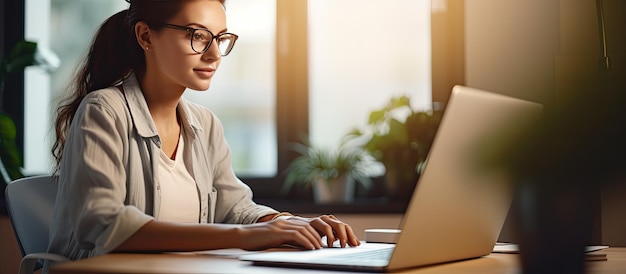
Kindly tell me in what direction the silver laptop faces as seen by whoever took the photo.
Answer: facing away from the viewer and to the left of the viewer

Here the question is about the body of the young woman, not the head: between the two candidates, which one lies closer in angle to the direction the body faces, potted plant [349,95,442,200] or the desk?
the desk

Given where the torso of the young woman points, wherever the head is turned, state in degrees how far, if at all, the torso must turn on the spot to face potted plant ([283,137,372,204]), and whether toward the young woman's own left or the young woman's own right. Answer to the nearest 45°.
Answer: approximately 90° to the young woman's own left

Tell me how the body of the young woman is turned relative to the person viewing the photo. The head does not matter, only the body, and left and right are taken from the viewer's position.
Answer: facing the viewer and to the right of the viewer

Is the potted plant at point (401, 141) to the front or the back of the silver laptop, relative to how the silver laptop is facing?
to the front

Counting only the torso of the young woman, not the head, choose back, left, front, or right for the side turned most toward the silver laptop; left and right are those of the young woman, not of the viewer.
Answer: front

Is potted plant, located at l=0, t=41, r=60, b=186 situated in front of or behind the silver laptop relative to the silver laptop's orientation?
in front
